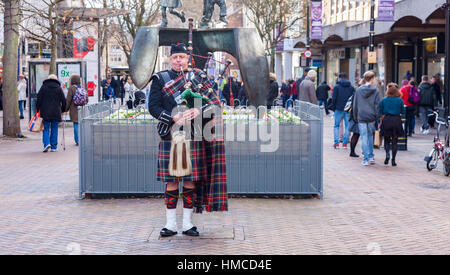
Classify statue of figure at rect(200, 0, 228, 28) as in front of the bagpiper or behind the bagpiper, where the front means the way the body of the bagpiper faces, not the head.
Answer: behind

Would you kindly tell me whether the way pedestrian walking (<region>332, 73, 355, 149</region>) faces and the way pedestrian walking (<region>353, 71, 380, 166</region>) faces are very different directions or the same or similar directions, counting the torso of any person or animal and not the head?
same or similar directions

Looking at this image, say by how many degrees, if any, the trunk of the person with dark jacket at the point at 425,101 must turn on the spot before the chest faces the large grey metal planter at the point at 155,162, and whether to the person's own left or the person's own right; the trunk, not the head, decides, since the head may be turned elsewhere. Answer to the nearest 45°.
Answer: approximately 180°

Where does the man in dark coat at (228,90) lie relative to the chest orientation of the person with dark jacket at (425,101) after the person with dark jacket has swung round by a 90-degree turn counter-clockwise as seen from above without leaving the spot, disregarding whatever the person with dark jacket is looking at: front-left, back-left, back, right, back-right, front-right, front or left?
front

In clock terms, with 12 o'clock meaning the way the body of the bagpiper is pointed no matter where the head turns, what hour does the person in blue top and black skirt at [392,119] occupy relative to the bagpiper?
The person in blue top and black skirt is roughly at 7 o'clock from the bagpiper.

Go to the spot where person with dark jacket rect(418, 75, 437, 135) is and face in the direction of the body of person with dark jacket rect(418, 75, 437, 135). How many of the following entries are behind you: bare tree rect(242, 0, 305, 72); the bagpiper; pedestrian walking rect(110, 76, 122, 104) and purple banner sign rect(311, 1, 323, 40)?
1

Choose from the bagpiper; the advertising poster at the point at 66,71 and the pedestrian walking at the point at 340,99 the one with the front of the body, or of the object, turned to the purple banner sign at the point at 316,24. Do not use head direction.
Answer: the pedestrian walking

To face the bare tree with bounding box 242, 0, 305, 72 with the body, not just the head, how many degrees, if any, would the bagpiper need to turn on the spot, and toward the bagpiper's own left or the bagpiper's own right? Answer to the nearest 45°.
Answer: approximately 180°

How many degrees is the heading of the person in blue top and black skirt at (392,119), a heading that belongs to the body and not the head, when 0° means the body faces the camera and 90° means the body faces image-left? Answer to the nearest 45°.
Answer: approximately 180°

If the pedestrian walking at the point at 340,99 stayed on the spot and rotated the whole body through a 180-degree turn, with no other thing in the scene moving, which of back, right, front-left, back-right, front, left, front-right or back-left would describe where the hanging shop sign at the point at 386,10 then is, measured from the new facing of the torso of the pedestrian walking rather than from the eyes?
back

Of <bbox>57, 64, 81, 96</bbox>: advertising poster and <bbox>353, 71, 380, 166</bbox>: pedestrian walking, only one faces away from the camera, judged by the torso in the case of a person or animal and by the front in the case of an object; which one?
the pedestrian walking

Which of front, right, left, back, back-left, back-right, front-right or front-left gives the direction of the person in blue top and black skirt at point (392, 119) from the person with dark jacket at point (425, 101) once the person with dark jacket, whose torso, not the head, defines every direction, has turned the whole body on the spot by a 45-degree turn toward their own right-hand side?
back-right
